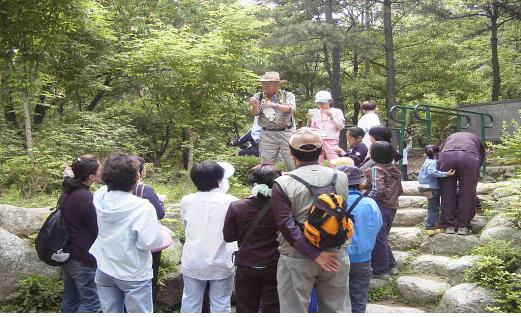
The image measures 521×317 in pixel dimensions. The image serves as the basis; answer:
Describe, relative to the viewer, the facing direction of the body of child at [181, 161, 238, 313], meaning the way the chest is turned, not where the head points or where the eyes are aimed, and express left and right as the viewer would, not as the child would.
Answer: facing away from the viewer

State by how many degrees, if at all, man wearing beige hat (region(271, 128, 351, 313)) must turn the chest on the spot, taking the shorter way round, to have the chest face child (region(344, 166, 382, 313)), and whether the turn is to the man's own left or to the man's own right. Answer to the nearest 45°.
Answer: approximately 45° to the man's own right

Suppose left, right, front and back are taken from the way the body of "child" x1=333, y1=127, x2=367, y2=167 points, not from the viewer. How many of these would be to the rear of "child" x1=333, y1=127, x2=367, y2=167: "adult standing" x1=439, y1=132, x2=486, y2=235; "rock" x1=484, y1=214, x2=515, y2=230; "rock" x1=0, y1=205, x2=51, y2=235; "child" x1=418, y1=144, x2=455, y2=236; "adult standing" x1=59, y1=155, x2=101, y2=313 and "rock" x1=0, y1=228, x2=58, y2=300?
3

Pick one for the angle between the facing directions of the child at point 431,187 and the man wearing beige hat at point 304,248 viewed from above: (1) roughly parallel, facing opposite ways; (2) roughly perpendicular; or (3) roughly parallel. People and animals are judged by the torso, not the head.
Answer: roughly perpendicular

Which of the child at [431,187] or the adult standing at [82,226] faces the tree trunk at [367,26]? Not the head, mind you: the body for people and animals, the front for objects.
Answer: the adult standing

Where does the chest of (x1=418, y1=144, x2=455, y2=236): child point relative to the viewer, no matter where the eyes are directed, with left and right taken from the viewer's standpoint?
facing to the right of the viewer

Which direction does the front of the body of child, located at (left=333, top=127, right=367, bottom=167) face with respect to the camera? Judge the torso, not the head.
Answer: to the viewer's left

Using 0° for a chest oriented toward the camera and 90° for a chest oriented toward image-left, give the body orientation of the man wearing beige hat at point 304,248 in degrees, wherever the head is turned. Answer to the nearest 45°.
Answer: approximately 180°

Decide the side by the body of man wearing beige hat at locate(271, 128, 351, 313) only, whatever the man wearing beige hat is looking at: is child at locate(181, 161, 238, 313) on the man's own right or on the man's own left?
on the man's own left

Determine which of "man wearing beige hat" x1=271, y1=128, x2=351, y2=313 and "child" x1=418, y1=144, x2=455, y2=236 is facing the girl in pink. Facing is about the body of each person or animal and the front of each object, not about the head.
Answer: the man wearing beige hat

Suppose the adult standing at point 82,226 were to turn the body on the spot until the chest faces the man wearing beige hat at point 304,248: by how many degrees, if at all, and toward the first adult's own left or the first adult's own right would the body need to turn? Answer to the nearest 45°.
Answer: approximately 90° to the first adult's own right

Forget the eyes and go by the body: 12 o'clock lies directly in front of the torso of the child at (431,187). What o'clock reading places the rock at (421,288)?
The rock is roughly at 3 o'clock from the child.

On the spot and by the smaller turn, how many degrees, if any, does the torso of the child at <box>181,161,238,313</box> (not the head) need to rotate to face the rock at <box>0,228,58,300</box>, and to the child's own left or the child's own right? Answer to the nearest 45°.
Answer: approximately 45° to the child's own left

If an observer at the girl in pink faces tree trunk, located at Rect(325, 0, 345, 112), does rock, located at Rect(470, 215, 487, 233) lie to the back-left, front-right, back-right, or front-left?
back-right

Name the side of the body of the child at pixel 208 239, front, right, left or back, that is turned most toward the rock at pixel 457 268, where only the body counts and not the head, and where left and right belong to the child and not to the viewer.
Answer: right

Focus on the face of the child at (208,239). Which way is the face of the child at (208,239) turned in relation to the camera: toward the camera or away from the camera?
away from the camera

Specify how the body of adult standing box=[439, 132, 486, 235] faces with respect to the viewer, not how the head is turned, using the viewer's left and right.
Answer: facing away from the viewer
